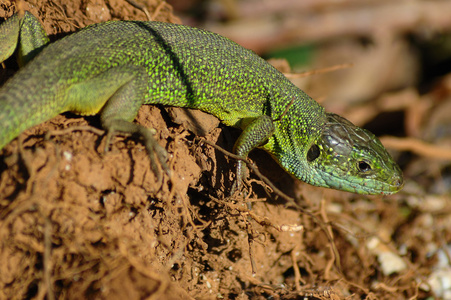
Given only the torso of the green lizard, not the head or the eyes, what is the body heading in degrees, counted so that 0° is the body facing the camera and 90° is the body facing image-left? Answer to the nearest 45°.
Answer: approximately 270°
